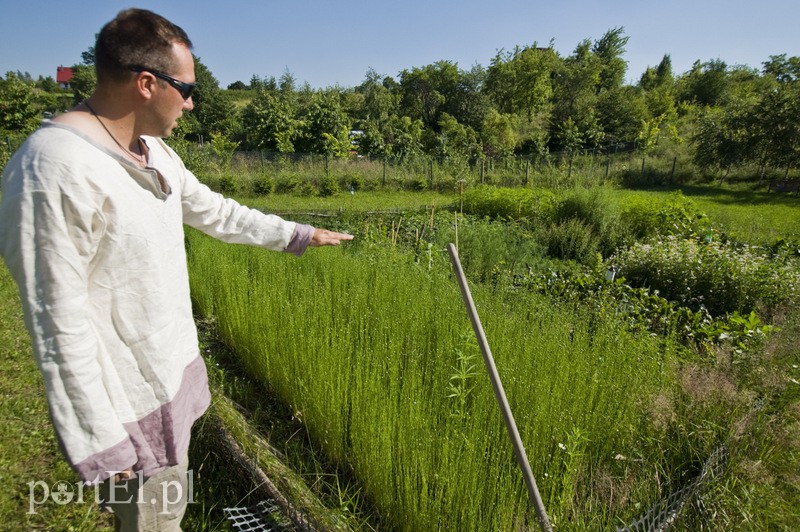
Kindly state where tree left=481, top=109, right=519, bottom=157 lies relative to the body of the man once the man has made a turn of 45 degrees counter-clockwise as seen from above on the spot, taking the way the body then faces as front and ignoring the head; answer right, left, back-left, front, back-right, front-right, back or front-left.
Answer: front-left

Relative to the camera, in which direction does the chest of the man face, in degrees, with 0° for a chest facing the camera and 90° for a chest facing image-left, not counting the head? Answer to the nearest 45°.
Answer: approximately 315°

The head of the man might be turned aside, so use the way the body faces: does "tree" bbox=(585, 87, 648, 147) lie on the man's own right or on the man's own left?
on the man's own left

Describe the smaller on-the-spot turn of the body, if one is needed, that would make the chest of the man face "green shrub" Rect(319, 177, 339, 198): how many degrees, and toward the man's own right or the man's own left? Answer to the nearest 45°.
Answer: approximately 135° to the man's own left

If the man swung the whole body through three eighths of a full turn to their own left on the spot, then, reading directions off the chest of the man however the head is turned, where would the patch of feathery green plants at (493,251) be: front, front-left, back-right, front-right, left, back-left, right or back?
front-right

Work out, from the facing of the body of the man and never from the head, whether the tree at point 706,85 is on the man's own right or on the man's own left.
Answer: on the man's own left

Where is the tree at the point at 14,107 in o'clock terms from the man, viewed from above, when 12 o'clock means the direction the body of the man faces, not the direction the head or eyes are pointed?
The tree is roughly at 7 o'clock from the man.

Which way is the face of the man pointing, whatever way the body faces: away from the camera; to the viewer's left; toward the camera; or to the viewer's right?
to the viewer's right

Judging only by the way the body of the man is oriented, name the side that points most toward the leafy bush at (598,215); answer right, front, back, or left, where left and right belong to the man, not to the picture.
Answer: left

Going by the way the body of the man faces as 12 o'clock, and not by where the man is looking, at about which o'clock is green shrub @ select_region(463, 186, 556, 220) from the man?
The green shrub is roughly at 9 o'clock from the man.

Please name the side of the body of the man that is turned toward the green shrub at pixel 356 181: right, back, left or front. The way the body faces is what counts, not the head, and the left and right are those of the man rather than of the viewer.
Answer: left
